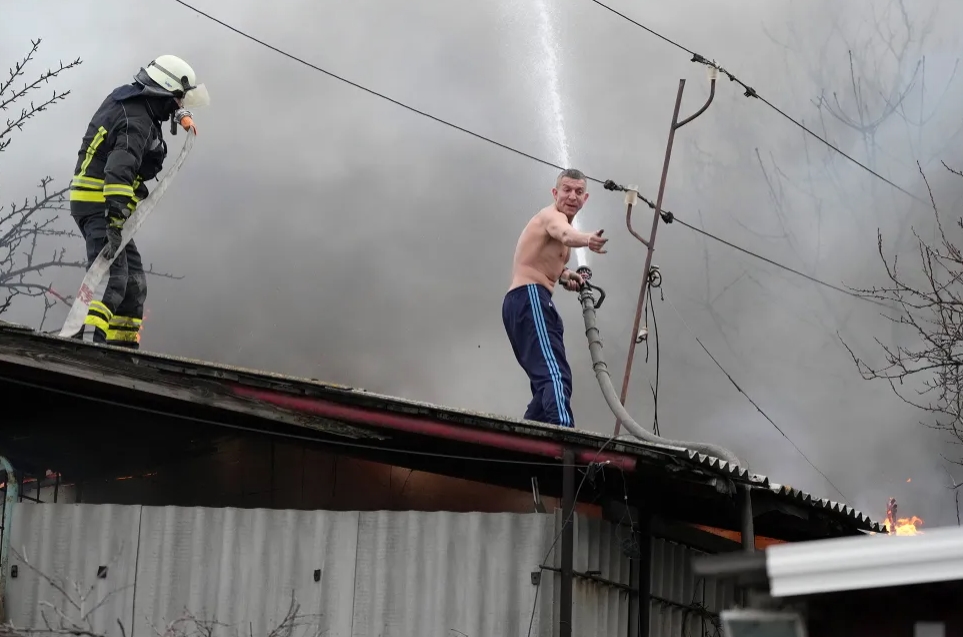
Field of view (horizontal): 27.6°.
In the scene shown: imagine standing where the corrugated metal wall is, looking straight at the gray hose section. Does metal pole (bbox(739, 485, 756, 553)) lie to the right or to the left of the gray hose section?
right

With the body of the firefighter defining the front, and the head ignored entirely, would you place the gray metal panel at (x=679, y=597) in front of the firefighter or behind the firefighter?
in front

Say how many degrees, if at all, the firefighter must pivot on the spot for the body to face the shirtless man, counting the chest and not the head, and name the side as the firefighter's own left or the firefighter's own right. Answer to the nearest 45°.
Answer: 0° — they already face them

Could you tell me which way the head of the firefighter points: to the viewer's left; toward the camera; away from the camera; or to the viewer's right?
to the viewer's right

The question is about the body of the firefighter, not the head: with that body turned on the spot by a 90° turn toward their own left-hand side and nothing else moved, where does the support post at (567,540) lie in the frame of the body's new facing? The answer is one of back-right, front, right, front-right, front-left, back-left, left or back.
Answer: back-right

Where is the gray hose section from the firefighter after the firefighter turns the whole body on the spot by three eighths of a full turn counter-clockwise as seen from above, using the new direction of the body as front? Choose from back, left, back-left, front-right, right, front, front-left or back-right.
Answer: back-right

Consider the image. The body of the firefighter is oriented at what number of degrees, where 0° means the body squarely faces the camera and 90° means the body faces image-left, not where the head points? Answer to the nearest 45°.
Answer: approximately 270°
